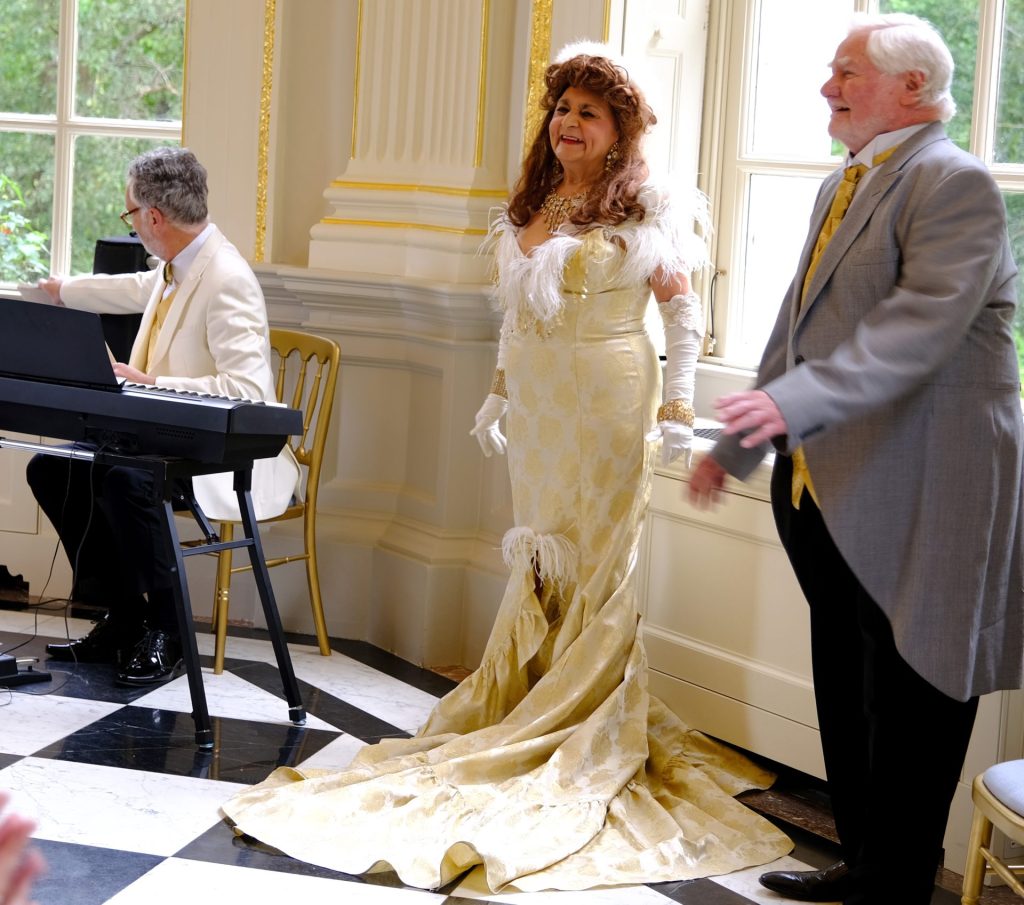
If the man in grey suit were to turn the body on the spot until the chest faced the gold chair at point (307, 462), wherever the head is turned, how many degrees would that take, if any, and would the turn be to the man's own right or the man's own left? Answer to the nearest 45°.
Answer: approximately 45° to the man's own right

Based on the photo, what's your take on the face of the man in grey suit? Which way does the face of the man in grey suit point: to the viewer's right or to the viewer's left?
to the viewer's left

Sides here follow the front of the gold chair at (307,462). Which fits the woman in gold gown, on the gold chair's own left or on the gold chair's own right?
on the gold chair's own left

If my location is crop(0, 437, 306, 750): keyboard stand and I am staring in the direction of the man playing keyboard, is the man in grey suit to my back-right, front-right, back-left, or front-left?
back-right

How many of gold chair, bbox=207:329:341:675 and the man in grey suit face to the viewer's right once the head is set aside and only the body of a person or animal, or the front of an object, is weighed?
0

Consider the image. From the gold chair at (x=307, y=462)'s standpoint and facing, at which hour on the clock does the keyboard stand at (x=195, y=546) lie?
The keyboard stand is roughly at 11 o'clock from the gold chair.

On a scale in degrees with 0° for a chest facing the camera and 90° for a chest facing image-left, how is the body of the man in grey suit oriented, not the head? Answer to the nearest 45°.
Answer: approximately 90°

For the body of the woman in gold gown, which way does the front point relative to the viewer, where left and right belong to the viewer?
facing the viewer and to the left of the viewer

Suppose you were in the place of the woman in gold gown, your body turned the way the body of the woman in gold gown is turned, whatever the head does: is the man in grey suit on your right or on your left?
on your left
